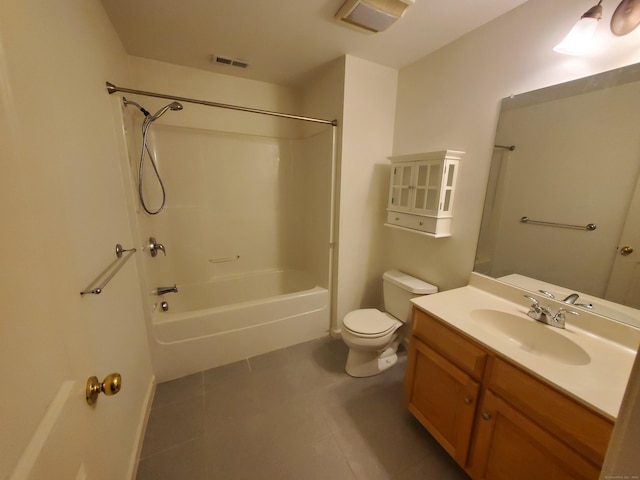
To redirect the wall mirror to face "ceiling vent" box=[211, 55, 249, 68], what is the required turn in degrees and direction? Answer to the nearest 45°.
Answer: approximately 45° to its right

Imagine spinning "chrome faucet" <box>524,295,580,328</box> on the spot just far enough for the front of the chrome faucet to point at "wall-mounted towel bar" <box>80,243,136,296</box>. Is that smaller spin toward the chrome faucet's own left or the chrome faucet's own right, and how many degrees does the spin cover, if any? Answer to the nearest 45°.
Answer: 0° — it already faces it

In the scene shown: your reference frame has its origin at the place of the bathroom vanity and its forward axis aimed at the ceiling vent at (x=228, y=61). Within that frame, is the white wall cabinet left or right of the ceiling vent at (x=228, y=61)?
right

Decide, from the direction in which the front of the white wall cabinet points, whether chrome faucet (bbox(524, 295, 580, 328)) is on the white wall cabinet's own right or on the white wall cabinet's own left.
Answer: on the white wall cabinet's own left

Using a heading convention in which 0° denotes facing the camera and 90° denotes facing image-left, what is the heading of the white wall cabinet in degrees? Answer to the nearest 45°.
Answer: approximately 45°

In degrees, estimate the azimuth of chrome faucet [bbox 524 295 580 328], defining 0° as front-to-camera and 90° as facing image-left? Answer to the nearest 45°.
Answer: approximately 45°
